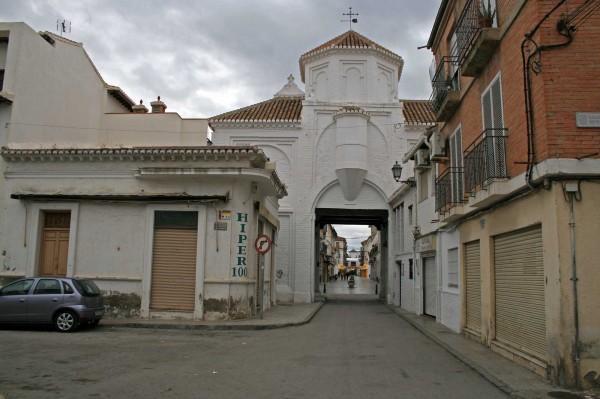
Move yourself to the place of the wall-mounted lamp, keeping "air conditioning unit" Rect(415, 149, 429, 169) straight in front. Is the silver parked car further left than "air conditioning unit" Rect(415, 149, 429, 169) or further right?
right

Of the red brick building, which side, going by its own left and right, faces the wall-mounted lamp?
right

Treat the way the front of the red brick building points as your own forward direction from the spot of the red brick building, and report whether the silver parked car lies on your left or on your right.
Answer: on your right

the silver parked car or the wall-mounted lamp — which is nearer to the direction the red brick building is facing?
the silver parked car

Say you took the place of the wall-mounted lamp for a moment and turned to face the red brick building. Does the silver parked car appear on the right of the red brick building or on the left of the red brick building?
right

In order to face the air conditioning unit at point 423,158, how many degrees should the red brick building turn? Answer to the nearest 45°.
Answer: approximately 135° to its right

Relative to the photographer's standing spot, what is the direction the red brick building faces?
facing the viewer and to the left of the viewer

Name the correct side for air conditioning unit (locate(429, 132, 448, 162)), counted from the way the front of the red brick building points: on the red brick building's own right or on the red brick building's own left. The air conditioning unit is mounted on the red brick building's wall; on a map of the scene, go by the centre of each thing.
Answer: on the red brick building's own right
